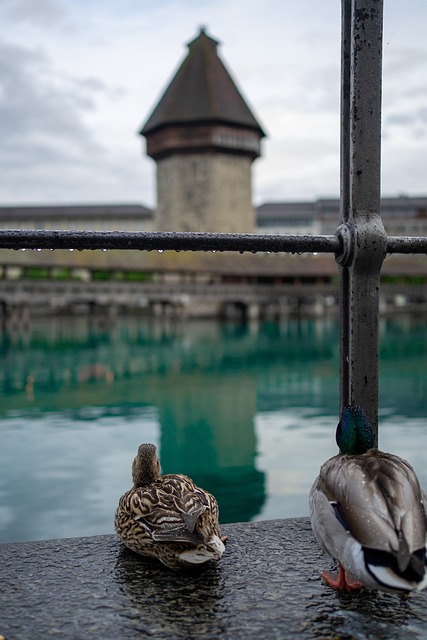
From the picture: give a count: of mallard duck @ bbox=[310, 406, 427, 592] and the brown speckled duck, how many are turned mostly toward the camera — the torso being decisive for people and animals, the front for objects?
0

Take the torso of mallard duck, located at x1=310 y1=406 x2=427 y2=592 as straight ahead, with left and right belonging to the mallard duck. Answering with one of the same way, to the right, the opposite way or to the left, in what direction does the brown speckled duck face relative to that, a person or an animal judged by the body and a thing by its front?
the same way

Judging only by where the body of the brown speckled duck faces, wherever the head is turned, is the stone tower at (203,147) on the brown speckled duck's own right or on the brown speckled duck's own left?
on the brown speckled duck's own right

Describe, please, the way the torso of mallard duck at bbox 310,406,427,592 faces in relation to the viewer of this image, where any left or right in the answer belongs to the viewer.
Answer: facing away from the viewer and to the left of the viewer

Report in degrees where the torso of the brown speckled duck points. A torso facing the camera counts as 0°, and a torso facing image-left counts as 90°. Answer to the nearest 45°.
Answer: approximately 135°

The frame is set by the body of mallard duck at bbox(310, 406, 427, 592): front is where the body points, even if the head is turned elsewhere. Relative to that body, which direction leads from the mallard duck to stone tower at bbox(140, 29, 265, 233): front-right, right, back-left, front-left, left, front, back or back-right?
front-right

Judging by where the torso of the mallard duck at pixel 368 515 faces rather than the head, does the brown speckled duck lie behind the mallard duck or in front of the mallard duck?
in front
